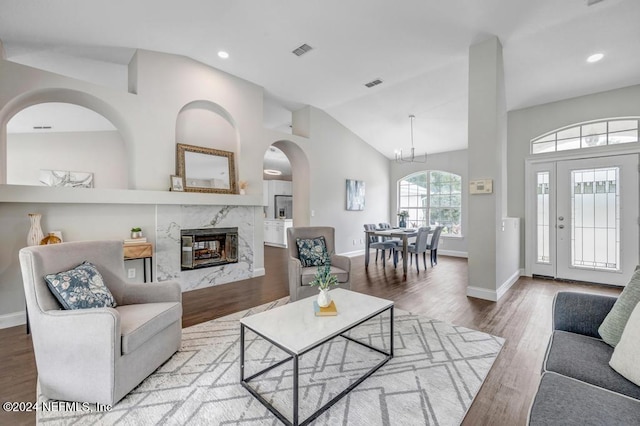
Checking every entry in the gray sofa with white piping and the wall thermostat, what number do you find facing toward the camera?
1

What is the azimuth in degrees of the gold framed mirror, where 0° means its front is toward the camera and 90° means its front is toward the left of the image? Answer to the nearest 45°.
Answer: approximately 315°

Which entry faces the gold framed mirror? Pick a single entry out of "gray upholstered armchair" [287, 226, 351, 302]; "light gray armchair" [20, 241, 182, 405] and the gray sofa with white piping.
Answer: the gray sofa with white piping

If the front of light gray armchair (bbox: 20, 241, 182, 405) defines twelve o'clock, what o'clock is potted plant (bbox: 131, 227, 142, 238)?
The potted plant is roughly at 8 o'clock from the light gray armchair.

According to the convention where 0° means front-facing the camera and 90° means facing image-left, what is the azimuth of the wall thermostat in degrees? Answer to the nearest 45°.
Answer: approximately 0°

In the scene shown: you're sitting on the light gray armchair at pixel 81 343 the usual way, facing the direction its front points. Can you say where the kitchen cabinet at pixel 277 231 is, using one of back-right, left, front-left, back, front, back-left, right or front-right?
left

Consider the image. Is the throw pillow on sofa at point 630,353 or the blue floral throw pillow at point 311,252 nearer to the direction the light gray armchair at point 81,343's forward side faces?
the throw pillow on sofa

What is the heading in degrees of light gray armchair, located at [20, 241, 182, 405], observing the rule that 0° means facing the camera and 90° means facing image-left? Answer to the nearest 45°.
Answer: approximately 315°

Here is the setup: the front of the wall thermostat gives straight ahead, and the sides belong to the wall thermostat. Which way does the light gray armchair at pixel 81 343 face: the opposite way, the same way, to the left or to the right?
to the left

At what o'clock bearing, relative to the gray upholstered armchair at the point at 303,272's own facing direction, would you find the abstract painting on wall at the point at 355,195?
The abstract painting on wall is roughly at 8 o'clock from the gray upholstered armchair.

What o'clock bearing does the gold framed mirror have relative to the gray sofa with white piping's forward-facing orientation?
The gold framed mirror is roughly at 12 o'clock from the gray sofa with white piping.

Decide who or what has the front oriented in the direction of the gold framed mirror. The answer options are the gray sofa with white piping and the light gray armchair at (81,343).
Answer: the gray sofa with white piping

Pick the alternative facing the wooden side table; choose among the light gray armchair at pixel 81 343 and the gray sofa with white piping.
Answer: the gray sofa with white piping

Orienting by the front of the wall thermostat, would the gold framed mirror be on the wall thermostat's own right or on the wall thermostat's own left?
on the wall thermostat's own right

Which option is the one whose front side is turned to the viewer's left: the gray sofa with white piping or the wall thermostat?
the gray sofa with white piping
